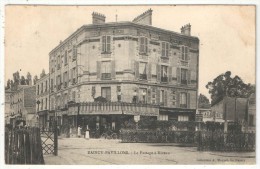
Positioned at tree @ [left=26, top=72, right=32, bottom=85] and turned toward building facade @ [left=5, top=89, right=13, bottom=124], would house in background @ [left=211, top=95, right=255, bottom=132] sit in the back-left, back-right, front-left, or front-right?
front-left

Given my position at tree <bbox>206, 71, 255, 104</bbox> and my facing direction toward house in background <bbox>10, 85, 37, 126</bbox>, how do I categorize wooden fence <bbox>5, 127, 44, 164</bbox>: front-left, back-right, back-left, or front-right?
front-left

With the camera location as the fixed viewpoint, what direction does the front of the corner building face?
facing the viewer

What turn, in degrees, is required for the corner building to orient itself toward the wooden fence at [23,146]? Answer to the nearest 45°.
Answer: approximately 45° to its right

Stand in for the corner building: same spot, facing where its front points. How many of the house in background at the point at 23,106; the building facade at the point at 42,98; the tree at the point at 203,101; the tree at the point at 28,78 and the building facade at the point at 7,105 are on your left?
1

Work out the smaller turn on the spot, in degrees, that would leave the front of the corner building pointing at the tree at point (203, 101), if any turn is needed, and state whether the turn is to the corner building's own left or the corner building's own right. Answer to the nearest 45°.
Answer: approximately 90° to the corner building's own left

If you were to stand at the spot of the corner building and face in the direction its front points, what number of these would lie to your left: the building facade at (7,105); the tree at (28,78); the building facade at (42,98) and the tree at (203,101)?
1

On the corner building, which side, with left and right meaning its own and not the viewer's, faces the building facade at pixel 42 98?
right

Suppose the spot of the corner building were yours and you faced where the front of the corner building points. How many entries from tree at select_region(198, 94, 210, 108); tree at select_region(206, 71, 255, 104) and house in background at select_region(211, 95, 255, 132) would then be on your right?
0
